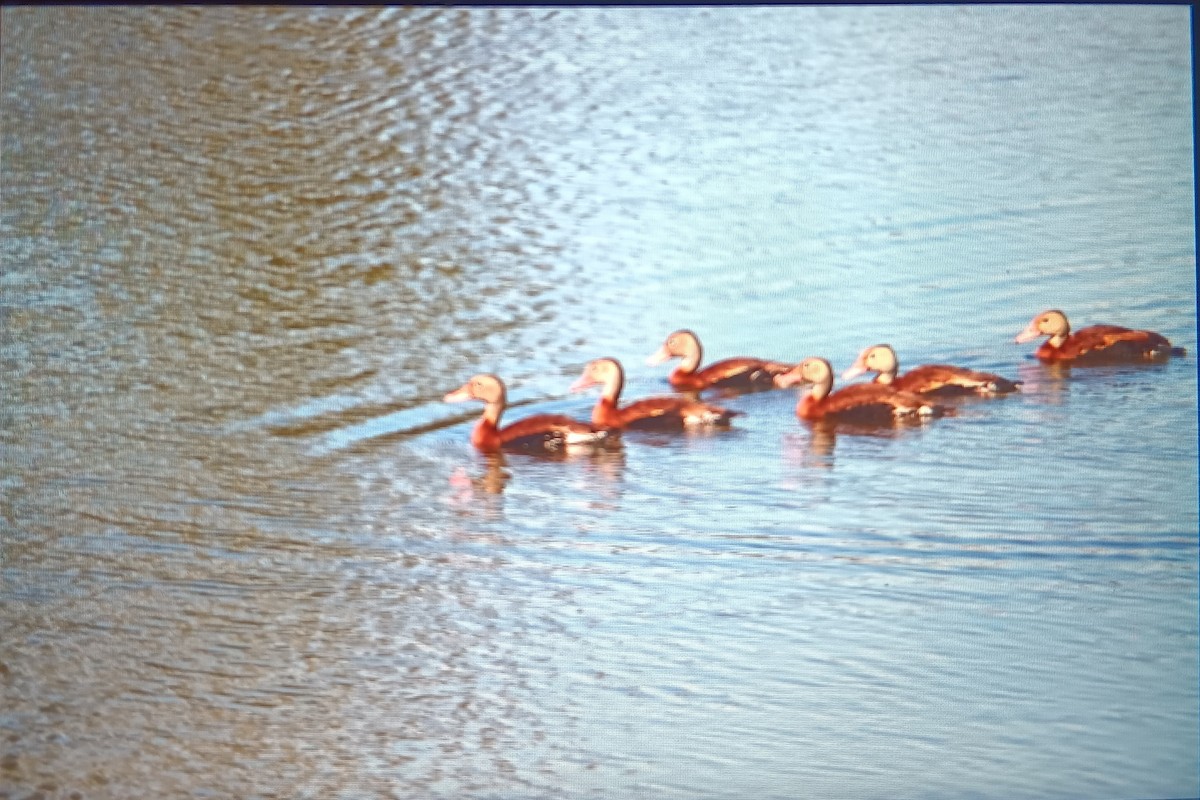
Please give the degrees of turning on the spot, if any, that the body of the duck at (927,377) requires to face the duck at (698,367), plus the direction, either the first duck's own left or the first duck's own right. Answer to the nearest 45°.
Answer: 0° — it already faces it

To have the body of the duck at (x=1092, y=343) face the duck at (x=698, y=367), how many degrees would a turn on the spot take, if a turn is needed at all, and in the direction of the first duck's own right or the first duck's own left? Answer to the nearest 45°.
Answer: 0° — it already faces it

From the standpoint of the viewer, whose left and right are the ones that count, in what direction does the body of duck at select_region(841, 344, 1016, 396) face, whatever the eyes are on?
facing to the left of the viewer

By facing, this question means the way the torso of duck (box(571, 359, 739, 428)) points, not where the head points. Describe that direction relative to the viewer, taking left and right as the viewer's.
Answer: facing to the left of the viewer

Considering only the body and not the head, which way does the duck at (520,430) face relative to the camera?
to the viewer's left

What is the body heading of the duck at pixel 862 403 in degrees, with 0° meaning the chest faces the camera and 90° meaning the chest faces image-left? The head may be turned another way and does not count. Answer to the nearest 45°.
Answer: approximately 90°

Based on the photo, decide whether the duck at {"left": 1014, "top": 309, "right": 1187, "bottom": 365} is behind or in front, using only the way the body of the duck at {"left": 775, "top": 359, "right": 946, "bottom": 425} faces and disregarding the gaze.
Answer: behind

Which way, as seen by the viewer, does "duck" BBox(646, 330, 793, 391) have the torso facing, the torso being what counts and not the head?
to the viewer's left

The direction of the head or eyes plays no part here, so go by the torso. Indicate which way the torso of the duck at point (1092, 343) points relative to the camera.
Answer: to the viewer's left
